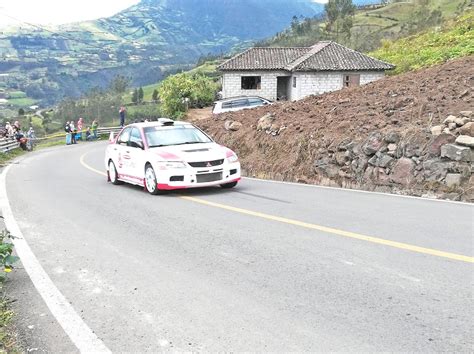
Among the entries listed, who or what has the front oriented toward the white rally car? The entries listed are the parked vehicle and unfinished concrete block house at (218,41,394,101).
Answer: the unfinished concrete block house

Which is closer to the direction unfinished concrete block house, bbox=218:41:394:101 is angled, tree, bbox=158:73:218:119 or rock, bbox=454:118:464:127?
the rock

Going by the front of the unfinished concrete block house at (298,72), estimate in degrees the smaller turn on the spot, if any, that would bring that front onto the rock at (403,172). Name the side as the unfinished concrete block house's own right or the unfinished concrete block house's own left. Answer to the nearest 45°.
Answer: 0° — it already faces it
